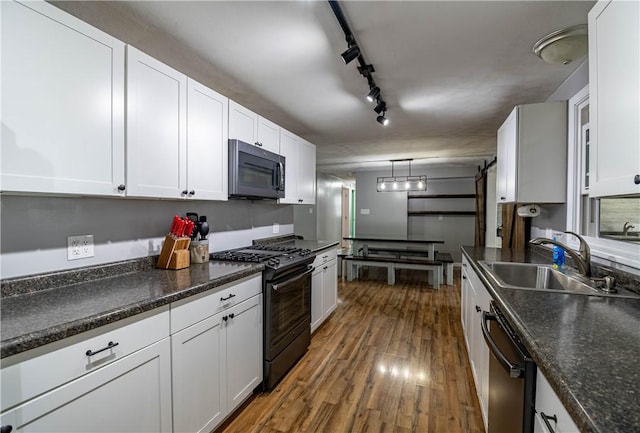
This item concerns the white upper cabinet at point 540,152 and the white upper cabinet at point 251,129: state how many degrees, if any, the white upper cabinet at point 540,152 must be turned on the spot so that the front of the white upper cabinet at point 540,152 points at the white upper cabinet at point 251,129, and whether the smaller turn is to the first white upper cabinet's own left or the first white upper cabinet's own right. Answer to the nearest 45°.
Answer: approximately 45° to the first white upper cabinet's own left

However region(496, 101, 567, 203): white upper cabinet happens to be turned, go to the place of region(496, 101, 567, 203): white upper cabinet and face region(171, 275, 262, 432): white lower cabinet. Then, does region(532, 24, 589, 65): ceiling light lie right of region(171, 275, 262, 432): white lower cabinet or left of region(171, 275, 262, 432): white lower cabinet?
left

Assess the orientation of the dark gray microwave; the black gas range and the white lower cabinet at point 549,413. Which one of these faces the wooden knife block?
the white lower cabinet

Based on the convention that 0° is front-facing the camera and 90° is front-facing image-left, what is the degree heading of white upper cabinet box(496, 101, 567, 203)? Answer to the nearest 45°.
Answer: approximately 90°

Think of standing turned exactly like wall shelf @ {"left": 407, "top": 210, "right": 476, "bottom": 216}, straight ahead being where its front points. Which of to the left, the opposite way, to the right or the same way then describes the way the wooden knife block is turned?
to the left

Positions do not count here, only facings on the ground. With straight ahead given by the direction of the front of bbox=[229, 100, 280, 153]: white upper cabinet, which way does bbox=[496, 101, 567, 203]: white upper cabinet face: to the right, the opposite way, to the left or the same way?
the opposite way

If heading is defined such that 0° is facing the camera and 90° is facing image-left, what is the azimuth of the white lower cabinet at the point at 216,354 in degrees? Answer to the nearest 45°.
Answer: approximately 315°

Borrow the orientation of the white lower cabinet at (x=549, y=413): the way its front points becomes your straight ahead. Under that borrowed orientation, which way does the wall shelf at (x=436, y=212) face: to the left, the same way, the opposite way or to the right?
to the left

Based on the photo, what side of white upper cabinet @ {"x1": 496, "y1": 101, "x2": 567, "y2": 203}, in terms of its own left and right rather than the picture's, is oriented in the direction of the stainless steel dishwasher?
left

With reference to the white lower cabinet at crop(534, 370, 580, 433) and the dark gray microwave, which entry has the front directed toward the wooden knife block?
the white lower cabinet

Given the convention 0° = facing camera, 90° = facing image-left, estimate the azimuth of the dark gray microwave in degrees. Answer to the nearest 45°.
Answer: approximately 315°

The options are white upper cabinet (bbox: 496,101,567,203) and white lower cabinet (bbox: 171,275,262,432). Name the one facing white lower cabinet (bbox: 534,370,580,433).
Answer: white lower cabinet (bbox: 171,275,262,432)
